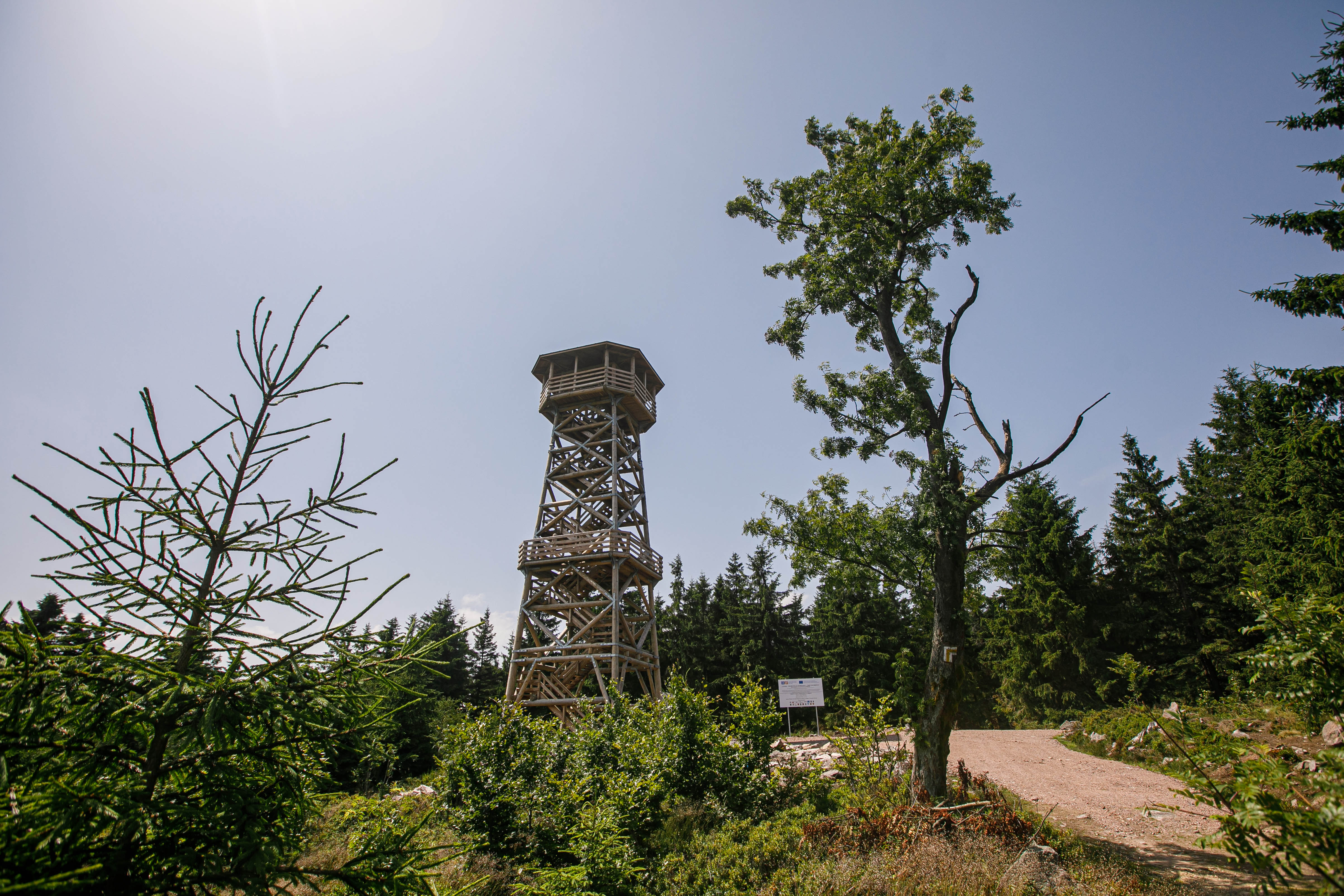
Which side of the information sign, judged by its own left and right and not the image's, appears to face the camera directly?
front

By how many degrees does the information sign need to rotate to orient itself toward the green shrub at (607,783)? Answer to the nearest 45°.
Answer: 0° — it already faces it

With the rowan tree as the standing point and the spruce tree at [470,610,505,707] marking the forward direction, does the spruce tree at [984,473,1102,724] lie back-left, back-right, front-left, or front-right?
front-right

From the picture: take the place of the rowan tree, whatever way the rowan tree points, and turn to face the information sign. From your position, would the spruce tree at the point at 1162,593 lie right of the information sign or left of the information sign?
right

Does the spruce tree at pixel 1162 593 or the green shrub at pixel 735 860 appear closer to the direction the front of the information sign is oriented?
the green shrub

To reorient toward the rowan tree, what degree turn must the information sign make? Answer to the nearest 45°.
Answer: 0° — it already faces it

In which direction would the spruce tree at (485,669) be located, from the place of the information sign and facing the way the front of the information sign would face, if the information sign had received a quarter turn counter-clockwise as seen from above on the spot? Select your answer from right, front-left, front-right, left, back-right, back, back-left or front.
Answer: back-left

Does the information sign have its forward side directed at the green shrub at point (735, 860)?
yes

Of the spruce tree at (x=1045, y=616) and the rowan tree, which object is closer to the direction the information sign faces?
the rowan tree

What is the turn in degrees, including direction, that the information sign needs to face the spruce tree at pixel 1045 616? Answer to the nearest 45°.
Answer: approximately 135° to its left

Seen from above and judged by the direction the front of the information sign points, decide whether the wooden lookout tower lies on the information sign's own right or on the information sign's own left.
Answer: on the information sign's own right

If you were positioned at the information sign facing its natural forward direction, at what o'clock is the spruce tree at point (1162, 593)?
The spruce tree is roughly at 8 o'clock from the information sign.

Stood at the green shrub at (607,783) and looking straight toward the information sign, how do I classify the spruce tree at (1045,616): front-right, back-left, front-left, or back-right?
front-right
